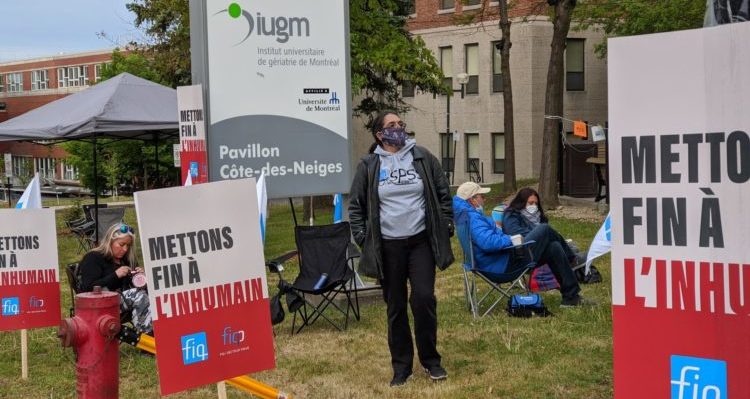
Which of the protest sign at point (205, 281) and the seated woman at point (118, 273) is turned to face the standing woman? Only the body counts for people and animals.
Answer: the seated woman

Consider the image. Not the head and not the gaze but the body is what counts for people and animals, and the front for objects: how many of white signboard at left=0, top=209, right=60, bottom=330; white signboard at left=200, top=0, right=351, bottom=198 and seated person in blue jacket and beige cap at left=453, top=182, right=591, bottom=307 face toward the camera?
2

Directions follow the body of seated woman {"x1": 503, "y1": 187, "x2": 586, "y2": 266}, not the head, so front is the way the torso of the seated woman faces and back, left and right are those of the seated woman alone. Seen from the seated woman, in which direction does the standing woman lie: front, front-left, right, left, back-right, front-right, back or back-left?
front-right

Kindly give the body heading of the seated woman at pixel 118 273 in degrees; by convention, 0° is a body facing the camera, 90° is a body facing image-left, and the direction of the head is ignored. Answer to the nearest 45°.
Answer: approximately 315°

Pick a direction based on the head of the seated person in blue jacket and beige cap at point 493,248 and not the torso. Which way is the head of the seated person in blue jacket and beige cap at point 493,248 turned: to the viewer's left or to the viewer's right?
to the viewer's right

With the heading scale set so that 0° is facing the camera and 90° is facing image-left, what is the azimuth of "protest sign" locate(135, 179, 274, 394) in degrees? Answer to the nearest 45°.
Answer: approximately 0°

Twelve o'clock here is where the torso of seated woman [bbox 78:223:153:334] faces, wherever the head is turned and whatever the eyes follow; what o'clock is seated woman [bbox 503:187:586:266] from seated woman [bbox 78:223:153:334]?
seated woman [bbox 503:187:586:266] is roughly at 10 o'clock from seated woman [bbox 78:223:153:334].

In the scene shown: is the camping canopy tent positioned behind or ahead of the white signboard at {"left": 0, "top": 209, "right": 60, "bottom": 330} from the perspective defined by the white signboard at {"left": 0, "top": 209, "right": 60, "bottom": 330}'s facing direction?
behind
